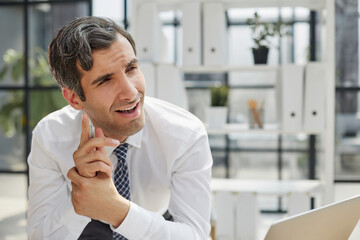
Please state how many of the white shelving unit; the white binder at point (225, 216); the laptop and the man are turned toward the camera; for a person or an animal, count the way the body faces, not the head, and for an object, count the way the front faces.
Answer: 3

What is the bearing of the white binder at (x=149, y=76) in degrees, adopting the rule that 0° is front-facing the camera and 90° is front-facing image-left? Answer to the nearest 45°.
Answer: approximately 0°

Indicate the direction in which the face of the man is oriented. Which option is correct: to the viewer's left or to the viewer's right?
to the viewer's right

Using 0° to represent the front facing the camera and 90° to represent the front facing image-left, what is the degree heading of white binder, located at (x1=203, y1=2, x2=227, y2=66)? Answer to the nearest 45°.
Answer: approximately 0°

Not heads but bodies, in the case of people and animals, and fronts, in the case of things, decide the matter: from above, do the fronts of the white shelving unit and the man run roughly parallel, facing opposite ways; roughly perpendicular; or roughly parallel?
roughly parallel

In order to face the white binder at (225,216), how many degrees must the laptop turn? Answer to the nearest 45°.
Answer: approximately 45° to its right

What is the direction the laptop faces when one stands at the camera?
facing away from the viewer and to the left of the viewer

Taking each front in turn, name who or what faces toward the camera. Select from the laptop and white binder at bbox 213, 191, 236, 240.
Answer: the white binder

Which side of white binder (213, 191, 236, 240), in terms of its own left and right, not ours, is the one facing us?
front

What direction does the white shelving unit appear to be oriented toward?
toward the camera

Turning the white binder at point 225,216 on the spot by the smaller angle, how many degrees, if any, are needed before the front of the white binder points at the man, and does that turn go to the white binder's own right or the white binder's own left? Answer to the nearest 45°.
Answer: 0° — it already faces them

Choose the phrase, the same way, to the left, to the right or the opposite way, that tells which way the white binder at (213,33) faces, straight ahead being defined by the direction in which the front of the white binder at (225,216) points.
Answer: the same way

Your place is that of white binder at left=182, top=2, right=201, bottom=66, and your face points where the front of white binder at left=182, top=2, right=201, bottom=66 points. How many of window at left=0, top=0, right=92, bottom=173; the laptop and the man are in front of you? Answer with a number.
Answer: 2

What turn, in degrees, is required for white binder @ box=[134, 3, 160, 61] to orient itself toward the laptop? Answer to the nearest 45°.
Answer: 0° — it already faces it

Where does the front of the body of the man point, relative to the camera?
toward the camera
